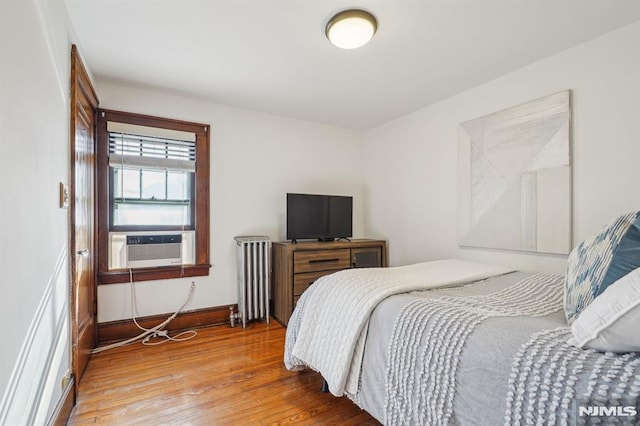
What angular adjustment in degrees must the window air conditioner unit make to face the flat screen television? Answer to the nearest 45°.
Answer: approximately 90° to its left

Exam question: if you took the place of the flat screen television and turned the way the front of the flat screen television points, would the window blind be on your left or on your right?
on your right

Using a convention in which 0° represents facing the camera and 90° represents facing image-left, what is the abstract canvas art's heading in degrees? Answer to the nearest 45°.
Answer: approximately 45°

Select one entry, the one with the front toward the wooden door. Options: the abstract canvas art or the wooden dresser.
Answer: the abstract canvas art

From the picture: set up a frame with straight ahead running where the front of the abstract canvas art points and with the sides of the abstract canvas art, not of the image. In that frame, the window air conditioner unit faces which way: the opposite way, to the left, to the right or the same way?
to the left

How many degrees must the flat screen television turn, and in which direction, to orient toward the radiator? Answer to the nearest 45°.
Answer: approximately 90° to its right

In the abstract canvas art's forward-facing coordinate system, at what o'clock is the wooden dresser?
The wooden dresser is roughly at 1 o'clock from the abstract canvas art.

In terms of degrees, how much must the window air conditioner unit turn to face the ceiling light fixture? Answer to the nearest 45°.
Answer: approximately 45° to its left
